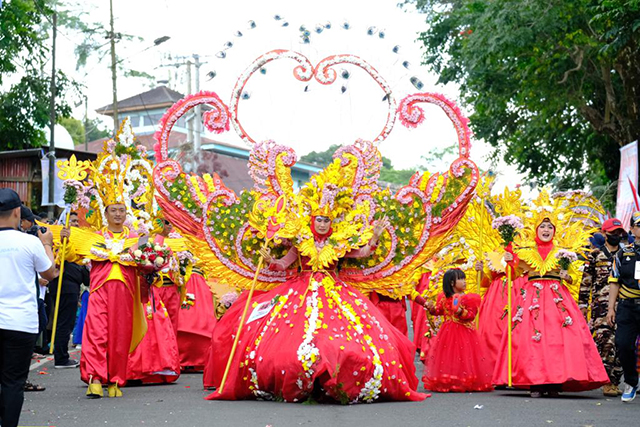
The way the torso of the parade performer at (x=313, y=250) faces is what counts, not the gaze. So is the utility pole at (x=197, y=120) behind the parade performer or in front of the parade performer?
behind

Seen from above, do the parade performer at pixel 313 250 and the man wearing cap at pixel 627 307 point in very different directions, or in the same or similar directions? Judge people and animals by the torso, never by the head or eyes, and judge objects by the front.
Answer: same or similar directions

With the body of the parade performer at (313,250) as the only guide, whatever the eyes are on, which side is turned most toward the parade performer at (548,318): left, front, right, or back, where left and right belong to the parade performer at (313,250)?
left

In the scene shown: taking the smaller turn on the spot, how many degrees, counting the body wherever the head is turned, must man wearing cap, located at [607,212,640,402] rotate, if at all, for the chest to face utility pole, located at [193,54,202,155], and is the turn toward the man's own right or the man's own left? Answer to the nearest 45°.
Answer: approximately 135° to the man's own right

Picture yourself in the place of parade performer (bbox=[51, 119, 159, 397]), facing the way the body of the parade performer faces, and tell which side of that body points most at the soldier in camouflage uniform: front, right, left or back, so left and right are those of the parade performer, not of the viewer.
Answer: left

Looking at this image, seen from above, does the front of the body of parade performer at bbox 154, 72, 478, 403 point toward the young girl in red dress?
no

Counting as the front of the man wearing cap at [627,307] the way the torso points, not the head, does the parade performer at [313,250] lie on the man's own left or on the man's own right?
on the man's own right

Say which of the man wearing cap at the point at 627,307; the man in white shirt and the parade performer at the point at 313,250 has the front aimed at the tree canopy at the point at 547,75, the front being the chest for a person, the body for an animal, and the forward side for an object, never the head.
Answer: the man in white shirt

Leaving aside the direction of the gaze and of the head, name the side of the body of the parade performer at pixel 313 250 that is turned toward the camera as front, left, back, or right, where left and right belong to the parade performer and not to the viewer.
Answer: front

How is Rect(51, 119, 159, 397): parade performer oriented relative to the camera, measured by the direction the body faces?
toward the camera

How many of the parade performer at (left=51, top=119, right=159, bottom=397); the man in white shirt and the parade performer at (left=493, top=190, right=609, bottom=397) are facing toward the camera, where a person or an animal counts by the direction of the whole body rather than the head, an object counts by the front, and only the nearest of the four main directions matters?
2

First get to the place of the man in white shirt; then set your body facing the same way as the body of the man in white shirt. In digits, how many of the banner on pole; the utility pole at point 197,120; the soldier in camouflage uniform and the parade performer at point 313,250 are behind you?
0

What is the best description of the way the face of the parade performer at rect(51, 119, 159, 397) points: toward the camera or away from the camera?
toward the camera

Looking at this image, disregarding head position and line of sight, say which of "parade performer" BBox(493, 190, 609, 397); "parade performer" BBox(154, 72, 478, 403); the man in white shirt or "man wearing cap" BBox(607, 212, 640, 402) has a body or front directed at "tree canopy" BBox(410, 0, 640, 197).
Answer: the man in white shirt

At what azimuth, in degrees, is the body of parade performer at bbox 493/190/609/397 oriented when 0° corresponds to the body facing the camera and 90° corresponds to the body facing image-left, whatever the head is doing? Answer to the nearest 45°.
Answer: approximately 0°

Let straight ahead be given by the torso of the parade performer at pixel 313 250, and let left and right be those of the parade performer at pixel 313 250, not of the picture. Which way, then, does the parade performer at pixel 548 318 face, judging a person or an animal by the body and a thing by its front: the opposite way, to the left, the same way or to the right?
the same way

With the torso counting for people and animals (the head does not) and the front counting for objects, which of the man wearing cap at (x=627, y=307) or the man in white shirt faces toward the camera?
the man wearing cap

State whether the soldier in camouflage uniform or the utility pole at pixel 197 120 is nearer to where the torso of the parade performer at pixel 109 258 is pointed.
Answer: the soldier in camouflage uniform

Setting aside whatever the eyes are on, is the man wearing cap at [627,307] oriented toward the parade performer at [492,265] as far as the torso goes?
no
